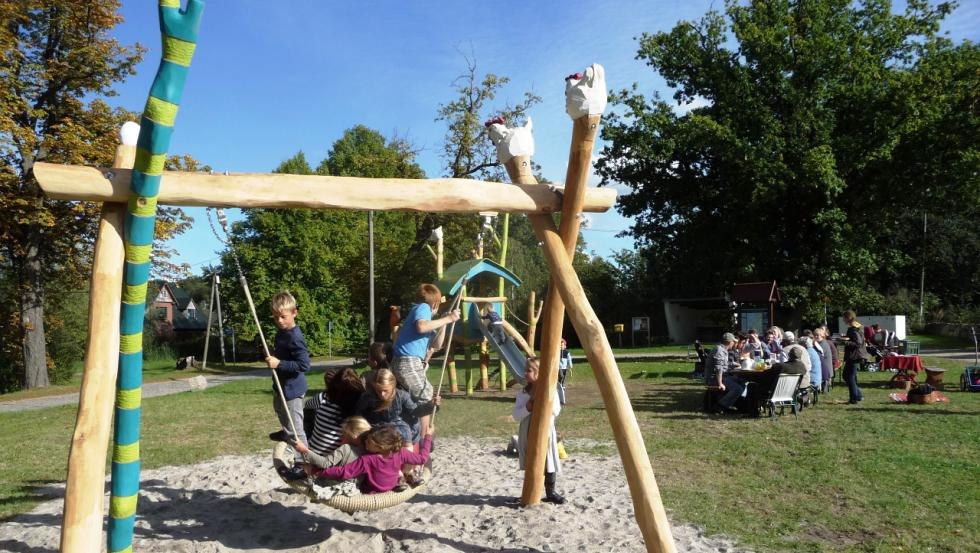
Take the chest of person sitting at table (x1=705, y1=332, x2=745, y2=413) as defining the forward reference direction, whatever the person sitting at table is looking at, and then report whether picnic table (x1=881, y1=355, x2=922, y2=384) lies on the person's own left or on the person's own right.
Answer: on the person's own left

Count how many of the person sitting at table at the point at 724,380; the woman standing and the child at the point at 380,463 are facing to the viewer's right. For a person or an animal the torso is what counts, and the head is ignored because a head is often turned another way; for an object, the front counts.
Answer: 1

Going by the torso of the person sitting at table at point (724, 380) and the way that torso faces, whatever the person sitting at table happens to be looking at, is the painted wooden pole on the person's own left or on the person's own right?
on the person's own right

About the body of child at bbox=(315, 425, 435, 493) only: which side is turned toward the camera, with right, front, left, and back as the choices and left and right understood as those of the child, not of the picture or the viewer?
back

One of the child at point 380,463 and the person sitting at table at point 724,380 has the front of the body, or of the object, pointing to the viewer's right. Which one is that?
the person sitting at table

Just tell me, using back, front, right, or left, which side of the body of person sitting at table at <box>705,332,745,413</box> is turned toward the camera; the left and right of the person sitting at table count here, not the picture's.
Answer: right

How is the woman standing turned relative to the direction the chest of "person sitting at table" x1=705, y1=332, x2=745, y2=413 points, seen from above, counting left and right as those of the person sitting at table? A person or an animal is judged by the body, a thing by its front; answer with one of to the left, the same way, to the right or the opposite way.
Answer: the opposite way

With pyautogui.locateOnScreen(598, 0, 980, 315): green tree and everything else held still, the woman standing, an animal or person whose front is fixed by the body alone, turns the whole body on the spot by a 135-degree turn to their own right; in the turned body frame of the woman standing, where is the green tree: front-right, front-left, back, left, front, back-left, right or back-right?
front-left

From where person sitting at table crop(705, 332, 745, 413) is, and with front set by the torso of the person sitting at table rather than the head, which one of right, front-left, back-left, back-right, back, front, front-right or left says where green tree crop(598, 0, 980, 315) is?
left

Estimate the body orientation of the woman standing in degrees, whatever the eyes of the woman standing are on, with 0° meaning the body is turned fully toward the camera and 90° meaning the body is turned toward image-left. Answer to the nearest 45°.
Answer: approximately 90°
